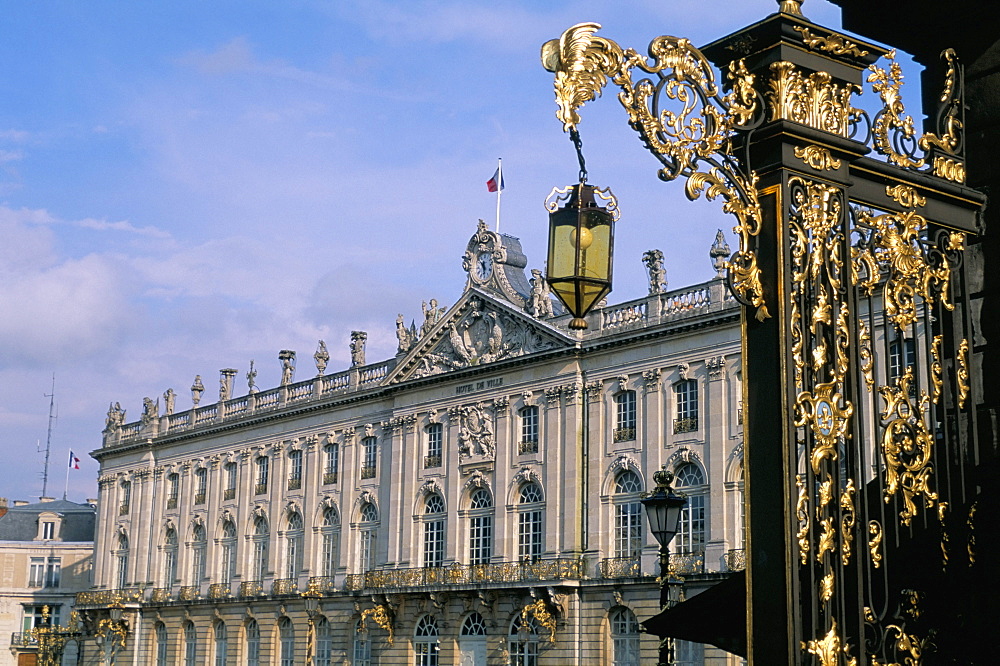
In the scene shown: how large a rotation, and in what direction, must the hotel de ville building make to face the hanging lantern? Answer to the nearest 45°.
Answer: approximately 45° to its left
